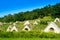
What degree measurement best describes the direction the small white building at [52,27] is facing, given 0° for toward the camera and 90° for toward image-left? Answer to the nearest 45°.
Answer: approximately 0°
